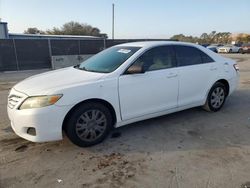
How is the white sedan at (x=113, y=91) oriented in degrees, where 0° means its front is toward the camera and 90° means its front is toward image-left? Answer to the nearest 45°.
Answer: approximately 45°

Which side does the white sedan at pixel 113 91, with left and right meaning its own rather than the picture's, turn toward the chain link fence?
right
